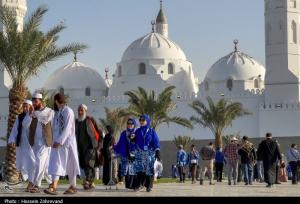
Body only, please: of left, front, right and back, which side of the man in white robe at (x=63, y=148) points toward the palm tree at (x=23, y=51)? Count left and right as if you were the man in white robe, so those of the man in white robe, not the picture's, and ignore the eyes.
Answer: right

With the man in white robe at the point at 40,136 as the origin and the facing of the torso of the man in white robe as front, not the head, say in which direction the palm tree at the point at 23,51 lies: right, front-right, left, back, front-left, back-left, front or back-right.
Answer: back-right

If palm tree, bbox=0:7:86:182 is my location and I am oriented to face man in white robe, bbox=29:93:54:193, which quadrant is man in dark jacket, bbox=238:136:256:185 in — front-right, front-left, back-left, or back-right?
front-left

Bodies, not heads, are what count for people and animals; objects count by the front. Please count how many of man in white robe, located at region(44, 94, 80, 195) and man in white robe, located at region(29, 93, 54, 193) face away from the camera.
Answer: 0

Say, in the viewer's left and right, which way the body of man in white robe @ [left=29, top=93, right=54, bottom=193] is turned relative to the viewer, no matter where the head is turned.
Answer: facing the viewer and to the left of the viewer

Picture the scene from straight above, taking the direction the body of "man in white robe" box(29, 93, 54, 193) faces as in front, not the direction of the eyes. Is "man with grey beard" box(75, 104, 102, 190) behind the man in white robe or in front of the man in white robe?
behind
